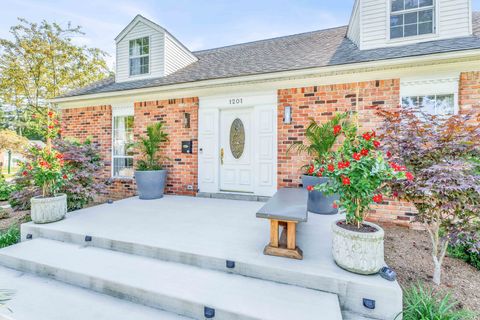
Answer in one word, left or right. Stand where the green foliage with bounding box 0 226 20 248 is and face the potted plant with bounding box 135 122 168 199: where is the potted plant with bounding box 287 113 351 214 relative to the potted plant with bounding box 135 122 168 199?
right

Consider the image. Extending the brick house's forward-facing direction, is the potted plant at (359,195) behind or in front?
in front

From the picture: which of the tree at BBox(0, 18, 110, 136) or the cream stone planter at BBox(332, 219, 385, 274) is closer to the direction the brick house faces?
the cream stone planter

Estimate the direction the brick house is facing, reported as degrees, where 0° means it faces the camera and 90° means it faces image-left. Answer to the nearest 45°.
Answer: approximately 0°

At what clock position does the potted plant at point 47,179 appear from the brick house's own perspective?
The potted plant is roughly at 2 o'clock from the brick house.

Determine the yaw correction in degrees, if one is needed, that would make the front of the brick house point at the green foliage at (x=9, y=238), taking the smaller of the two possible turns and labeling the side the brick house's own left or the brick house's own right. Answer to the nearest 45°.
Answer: approximately 45° to the brick house's own right

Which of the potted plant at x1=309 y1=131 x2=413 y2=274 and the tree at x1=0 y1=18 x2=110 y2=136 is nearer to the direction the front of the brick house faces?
the potted plant

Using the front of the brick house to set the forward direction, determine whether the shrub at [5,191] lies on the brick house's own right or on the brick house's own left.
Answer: on the brick house's own right

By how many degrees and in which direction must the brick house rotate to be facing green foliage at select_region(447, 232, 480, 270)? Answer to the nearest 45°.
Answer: approximately 45° to its left

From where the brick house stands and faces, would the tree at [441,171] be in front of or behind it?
in front

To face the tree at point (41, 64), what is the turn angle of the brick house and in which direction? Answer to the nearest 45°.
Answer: approximately 135° to its right

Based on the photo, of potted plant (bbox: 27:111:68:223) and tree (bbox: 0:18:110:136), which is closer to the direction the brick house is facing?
the potted plant

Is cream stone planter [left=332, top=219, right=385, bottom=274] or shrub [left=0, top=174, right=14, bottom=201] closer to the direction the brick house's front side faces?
the cream stone planter
